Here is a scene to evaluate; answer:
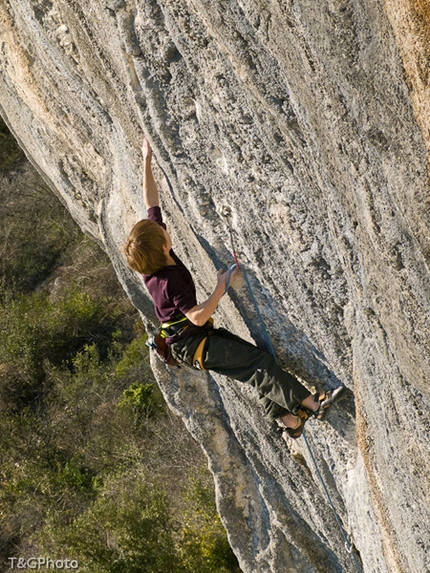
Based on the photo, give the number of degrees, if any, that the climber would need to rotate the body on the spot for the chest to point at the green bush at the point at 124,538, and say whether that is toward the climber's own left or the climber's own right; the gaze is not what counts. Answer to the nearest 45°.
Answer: approximately 90° to the climber's own left

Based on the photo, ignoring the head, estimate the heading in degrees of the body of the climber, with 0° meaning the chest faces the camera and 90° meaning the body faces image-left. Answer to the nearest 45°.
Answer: approximately 225°

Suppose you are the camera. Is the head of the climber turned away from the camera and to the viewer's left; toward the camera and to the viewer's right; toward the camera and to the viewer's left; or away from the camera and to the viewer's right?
away from the camera and to the viewer's right
